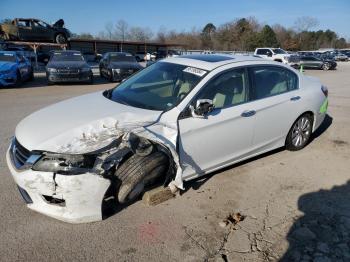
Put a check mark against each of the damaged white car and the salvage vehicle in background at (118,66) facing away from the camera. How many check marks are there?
0

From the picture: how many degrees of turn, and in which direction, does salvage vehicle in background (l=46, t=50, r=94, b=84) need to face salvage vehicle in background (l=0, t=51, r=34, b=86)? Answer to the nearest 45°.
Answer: approximately 90° to its right

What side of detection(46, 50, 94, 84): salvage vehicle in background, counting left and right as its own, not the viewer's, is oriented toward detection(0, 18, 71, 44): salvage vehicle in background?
back

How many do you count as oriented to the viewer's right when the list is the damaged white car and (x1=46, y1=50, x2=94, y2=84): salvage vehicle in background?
0

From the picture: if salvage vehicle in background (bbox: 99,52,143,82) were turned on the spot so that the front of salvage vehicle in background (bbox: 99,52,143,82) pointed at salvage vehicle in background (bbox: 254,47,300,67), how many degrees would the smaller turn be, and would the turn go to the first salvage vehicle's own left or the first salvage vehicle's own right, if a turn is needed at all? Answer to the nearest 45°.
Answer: approximately 90° to the first salvage vehicle's own left

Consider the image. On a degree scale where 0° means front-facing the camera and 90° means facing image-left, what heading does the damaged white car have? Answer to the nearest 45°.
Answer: approximately 45°

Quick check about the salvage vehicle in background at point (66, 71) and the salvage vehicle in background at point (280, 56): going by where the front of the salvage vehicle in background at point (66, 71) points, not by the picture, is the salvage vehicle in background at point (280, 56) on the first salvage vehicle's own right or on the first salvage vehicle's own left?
on the first salvage vehicle's own left

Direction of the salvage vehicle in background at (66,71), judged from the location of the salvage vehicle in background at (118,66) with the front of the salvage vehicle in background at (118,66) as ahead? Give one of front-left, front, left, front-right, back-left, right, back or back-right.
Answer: right

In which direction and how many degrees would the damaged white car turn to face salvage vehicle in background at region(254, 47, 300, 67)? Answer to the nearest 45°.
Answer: approximately 135° to its right

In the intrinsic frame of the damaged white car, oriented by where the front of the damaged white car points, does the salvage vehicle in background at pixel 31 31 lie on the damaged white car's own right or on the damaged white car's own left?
on the damaged white car's own right

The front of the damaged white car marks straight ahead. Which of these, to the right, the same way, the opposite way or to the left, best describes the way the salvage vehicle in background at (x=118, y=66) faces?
to the left
